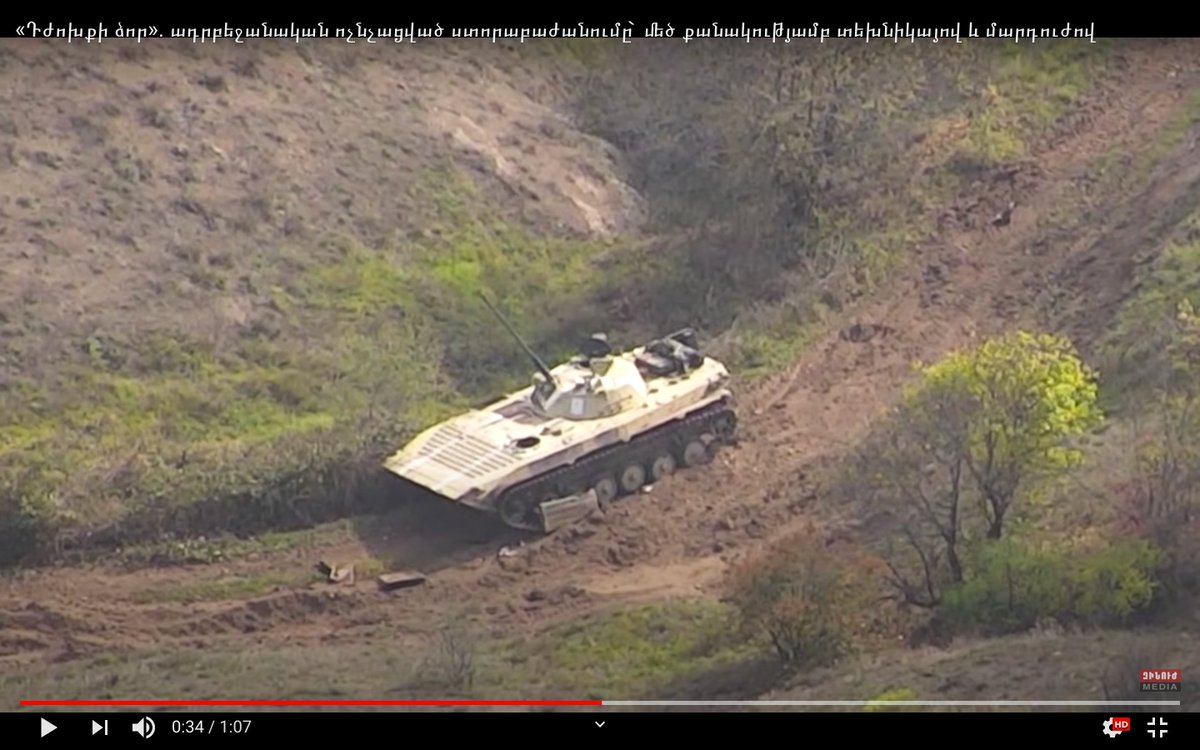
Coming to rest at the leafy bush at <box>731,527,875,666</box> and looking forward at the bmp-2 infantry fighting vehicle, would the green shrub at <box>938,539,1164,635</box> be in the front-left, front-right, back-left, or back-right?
back-right

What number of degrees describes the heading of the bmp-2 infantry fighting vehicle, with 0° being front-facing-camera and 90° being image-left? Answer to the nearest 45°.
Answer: approximately 45°

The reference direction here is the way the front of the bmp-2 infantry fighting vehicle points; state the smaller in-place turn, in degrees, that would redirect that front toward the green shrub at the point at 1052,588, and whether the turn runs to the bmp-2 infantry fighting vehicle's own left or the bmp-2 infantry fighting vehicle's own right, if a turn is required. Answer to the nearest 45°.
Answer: approximately 90° to the bmp-2 infantry fighting vehicle's own left

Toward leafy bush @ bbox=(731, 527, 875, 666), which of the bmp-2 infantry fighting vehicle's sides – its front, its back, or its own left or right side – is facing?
left
